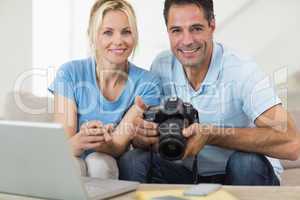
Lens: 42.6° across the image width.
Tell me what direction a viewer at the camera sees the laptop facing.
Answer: facing away from the viewer and to the right of the viewer

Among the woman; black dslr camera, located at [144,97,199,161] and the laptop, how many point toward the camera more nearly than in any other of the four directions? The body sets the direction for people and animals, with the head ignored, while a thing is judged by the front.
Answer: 2

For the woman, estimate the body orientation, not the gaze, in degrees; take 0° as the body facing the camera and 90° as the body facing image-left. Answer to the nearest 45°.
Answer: approximately 0°

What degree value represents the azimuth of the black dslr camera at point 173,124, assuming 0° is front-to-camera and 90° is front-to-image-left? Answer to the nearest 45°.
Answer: approximately 0°

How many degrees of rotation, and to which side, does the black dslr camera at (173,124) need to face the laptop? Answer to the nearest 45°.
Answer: approximately 45° to its right

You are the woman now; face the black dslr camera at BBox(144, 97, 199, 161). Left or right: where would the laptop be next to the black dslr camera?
right

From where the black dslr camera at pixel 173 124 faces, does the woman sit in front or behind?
behind

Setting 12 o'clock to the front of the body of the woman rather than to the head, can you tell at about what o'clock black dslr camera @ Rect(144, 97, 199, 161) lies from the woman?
The black dslr camera is roughly at 11 o'clock from the woman.
